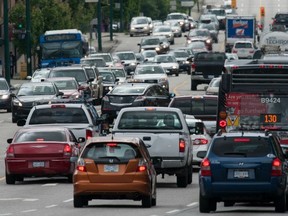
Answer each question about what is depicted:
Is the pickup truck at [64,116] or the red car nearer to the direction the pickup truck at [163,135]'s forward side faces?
the pickup truck

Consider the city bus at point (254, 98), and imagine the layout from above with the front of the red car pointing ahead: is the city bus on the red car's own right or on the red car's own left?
on the red car's own right

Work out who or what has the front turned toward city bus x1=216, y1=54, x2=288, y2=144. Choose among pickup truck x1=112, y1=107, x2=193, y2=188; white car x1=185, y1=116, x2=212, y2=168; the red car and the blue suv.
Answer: the blue suv

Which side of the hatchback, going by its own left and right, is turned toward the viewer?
back

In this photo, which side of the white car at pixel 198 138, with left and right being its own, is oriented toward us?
back

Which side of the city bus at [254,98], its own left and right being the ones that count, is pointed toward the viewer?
back

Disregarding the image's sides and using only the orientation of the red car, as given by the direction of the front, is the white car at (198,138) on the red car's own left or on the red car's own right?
on the red car's own right

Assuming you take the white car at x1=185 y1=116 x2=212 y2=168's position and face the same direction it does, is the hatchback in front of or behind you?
behind

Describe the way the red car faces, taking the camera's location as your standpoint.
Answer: facing away from the viewer

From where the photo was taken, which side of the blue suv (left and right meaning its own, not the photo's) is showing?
back

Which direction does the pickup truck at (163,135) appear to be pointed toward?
away from the camera
